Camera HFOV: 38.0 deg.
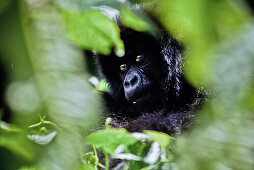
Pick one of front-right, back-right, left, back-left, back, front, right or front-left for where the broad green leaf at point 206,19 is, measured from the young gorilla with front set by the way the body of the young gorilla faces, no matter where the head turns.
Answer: front-left

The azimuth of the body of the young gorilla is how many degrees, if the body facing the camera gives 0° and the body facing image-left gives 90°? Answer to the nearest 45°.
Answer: approximately 45°

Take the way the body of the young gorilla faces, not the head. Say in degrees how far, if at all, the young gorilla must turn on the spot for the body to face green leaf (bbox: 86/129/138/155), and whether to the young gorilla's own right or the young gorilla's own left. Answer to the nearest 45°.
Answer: approximately 45° to the young gorilla's own left

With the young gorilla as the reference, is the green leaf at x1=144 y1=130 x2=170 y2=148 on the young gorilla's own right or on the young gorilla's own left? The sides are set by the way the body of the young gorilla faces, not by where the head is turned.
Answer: on the young gorilla's own left

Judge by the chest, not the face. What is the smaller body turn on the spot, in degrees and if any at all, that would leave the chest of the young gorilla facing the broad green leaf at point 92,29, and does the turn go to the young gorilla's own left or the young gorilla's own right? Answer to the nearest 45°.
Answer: approximately 45° to the young gorilla's own left
